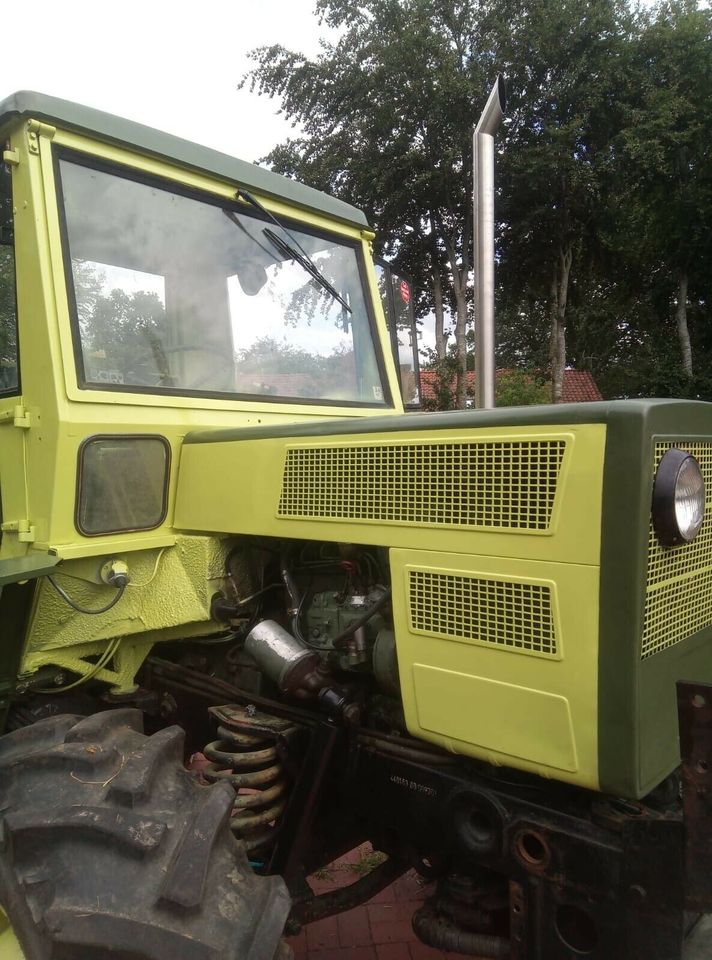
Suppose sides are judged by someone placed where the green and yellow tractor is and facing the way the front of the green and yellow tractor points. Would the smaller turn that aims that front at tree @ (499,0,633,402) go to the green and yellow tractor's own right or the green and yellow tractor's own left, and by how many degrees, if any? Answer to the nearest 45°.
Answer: approximately 135° to the green and yellow tractor's own left

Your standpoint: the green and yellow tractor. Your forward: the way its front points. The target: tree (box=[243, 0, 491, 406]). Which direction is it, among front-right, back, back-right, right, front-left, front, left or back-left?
back-left

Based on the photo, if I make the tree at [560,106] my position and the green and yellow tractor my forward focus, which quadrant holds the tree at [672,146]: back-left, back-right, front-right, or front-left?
back-left

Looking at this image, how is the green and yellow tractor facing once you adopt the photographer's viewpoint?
facing the viewer and to the right of the viewer

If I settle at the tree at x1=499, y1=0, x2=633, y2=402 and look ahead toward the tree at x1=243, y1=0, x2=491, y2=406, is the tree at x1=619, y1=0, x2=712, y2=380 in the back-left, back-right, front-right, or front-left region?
back-right

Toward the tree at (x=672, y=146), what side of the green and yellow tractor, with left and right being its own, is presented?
left
